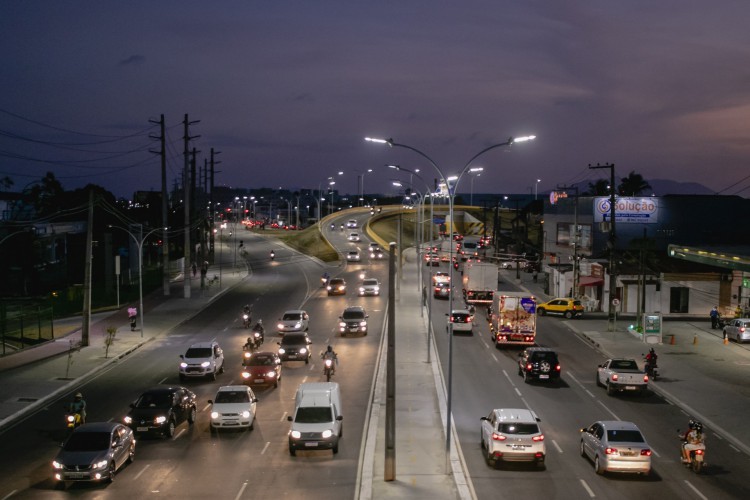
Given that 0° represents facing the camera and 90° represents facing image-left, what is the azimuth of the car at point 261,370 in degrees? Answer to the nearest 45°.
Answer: approximately 0°

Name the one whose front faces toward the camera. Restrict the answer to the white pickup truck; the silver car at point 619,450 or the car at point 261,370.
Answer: the car

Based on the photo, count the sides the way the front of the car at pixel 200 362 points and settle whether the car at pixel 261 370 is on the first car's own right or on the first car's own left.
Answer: on the first car's own left

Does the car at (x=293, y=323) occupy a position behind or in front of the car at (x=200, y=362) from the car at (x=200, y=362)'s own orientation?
behind

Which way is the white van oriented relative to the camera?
toward the camera

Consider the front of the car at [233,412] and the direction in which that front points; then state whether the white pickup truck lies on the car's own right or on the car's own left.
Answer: on the car's own left

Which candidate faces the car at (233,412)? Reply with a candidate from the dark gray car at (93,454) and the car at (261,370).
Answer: the car at (261,370)

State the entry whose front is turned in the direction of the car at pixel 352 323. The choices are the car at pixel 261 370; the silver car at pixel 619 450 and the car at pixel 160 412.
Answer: the silver car

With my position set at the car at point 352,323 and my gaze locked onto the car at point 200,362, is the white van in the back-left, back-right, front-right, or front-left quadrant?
front-left

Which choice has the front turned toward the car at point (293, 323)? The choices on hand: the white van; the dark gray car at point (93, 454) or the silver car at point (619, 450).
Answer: the silver car at point (619, 450)

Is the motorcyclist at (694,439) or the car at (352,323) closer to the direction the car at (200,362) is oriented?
the motorcyclist

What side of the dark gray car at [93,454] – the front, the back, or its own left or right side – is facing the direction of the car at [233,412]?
back

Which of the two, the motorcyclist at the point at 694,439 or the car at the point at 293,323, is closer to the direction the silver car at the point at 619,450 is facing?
the car
